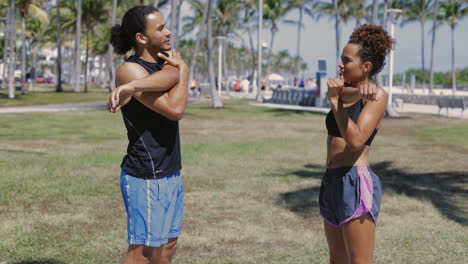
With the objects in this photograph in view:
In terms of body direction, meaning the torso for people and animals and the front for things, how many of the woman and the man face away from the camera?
0

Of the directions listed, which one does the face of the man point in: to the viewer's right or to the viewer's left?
to the viewer's right

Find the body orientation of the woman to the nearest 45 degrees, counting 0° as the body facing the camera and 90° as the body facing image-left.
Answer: approximately 45°

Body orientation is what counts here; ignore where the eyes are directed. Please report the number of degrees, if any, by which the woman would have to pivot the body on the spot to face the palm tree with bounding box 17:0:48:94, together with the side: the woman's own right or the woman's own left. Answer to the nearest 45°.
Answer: approximately 90° to the woman's own right

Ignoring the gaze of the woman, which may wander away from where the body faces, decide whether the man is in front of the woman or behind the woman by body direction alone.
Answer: in front

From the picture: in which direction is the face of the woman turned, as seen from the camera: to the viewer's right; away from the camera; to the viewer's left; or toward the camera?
to the viewer's left

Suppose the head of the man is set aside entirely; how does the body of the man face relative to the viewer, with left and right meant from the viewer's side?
facing the viewer and to the right of the viewer
